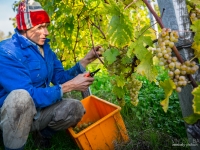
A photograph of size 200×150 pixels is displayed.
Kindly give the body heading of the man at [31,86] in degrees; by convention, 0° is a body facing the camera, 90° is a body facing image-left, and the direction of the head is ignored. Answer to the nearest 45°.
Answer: approximately 315°

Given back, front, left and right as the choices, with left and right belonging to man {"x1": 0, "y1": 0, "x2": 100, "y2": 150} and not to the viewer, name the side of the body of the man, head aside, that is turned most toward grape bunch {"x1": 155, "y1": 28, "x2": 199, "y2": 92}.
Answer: front

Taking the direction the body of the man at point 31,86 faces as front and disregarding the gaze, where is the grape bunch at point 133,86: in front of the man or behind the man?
in front
